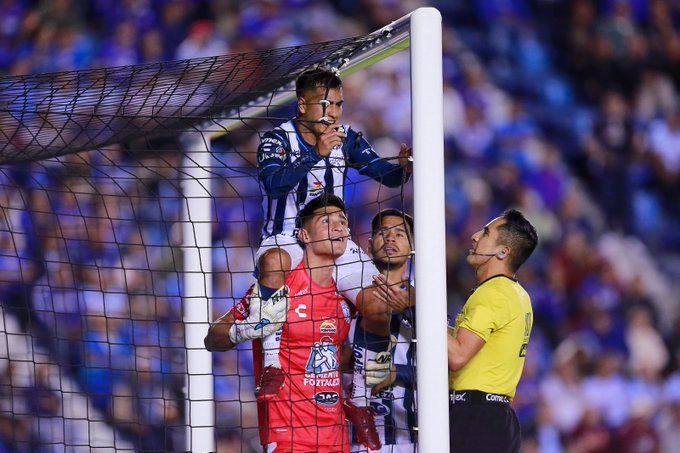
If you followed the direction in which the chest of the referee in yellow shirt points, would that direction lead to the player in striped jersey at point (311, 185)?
yes

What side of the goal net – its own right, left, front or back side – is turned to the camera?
right

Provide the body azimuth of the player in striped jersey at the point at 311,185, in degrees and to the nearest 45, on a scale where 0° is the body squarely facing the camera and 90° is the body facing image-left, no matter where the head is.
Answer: approximately 315°

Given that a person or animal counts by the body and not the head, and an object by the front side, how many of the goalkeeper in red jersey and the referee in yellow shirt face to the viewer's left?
1

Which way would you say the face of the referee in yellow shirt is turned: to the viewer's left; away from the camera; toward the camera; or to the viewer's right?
to the viewer's left

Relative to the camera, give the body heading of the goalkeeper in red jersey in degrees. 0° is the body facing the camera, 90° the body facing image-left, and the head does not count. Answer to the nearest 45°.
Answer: approximately 315°

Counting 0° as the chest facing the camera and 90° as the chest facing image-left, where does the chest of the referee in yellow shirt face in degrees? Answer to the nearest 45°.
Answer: approximately 90°

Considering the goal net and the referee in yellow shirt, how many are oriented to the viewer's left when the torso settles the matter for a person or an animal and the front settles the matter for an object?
1

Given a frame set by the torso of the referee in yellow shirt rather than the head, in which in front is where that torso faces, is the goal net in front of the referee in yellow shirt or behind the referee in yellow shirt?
in front
